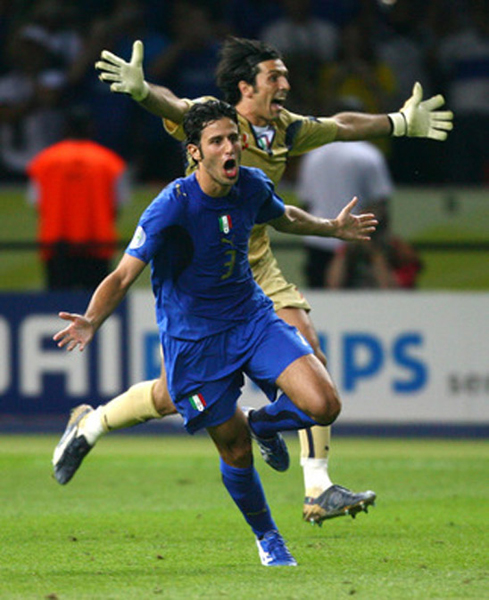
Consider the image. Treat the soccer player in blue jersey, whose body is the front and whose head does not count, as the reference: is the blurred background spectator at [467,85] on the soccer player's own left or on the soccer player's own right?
on the soccer player's own left

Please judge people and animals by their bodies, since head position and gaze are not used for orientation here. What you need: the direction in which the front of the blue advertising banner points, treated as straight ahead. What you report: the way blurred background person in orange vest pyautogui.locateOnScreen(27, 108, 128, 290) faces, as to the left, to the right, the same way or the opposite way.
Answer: the opposite way

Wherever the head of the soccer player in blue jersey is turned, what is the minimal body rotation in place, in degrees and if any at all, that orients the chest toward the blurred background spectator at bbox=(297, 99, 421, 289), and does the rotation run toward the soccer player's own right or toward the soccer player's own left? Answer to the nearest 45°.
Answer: approximately 135° to the soccer player's own left

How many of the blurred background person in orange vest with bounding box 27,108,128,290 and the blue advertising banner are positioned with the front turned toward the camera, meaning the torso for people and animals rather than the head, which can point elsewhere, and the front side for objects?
1

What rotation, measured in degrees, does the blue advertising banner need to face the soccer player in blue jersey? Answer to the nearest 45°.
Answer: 0° — it already faces them

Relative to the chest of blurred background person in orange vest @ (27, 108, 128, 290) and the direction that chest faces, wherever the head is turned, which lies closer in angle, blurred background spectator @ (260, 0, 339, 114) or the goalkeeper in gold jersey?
the blurred background spectator

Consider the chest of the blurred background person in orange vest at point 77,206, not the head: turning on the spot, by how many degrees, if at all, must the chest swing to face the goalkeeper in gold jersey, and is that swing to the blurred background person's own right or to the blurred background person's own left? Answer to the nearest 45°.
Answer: approximately 180°

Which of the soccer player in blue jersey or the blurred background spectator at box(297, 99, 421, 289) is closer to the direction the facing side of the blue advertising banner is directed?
the soccer player in blue jersey

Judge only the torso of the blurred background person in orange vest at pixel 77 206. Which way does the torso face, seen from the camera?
away from the camera

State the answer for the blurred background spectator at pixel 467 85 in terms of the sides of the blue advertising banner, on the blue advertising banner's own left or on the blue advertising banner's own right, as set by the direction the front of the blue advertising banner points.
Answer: on the blue advertising banner's own left

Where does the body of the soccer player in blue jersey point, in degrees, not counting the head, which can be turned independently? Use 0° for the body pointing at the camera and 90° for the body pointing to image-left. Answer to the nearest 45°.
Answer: approximately 315°

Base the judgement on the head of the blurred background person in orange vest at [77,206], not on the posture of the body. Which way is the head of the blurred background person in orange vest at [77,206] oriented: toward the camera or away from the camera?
away from the camera
